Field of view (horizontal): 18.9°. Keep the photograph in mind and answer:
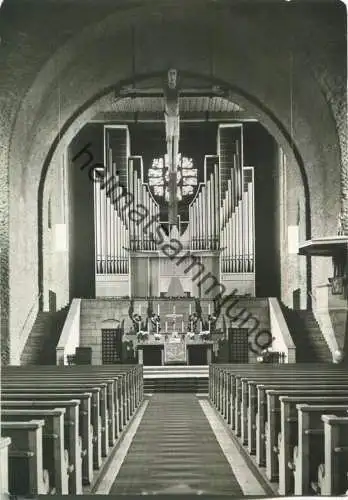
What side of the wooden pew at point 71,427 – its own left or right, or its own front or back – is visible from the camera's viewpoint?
back

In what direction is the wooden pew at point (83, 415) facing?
away from the camera

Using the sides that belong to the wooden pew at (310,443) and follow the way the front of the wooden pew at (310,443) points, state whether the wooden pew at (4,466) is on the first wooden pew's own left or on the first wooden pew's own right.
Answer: on the first wooden pew's own left

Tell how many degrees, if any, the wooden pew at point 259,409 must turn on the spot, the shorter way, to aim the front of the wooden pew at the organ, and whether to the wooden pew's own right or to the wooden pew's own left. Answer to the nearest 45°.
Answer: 0° — it already faces it

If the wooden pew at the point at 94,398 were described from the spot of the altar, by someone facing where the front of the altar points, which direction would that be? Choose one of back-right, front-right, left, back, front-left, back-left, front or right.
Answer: front

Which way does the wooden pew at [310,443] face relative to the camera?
away from the camera

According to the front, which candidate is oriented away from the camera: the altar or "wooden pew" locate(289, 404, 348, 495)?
the wooden pew

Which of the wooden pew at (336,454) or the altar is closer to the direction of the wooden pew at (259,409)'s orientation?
the altar

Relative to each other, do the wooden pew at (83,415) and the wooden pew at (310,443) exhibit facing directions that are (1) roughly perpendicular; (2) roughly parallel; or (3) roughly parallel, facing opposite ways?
roughly parallel

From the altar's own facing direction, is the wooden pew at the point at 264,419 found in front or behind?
in front

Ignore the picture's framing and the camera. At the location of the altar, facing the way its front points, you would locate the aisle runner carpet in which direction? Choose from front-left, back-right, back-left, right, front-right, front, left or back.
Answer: front

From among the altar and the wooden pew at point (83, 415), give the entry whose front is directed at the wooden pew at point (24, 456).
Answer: the altar

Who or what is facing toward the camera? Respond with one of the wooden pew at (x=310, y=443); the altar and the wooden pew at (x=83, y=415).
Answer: the altar

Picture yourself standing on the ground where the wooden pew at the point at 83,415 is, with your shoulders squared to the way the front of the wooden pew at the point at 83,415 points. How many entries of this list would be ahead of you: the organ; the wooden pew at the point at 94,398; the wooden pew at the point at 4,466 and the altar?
3

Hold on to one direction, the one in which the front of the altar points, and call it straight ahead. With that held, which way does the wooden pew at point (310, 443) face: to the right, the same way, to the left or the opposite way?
the opposite way

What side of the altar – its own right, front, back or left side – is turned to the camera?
front

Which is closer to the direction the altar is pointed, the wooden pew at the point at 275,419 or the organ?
the wooden pew

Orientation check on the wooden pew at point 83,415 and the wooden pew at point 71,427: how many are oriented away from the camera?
2

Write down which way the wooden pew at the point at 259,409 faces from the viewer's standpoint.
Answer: facing away from the viewer
